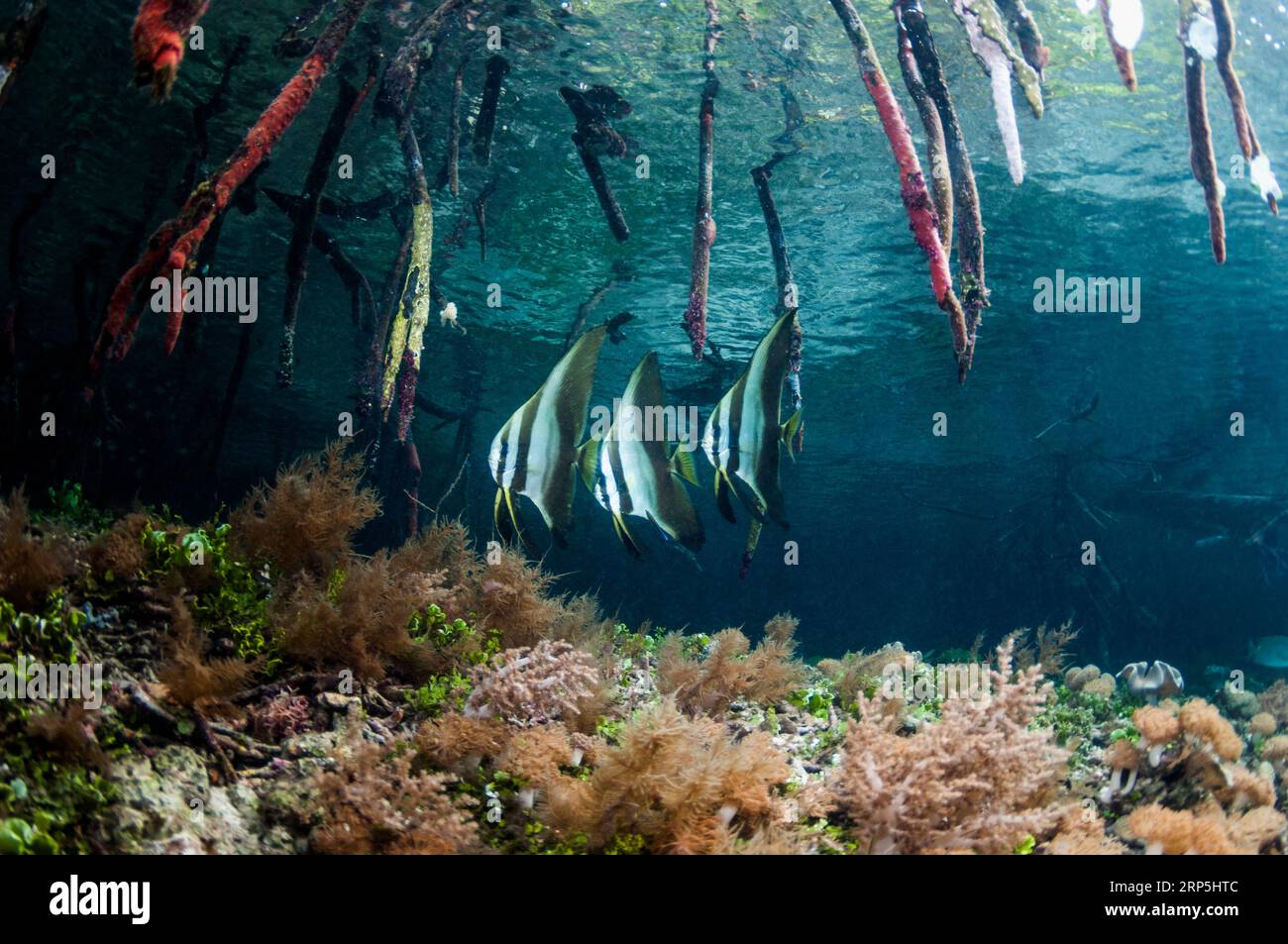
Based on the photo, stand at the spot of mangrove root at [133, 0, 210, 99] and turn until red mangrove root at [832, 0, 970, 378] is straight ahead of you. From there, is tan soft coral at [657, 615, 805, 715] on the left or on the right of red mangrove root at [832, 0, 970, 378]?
left

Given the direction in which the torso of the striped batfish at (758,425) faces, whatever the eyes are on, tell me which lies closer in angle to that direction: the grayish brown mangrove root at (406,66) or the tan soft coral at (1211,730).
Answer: the grayish brown mangrove root

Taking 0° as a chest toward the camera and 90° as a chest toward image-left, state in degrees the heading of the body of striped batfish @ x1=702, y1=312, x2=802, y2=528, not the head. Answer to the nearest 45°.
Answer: approximately 90°

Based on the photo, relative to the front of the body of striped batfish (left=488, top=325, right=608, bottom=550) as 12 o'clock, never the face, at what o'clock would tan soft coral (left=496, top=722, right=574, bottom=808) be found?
The tan soft coral is roughly at 9 o'clock from the striped batfish.

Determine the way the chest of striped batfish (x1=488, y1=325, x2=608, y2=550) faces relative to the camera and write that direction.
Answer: to the viewer's left

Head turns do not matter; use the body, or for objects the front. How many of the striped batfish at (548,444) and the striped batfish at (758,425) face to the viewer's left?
2

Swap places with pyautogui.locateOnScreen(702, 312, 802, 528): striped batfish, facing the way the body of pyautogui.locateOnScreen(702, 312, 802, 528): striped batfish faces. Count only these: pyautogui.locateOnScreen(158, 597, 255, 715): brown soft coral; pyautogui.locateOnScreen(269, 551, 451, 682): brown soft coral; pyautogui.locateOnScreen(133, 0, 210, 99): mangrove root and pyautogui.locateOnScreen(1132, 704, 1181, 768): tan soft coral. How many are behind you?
1

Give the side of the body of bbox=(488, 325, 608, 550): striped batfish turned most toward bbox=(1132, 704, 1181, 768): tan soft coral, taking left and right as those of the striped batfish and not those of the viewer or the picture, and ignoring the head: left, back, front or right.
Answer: back
